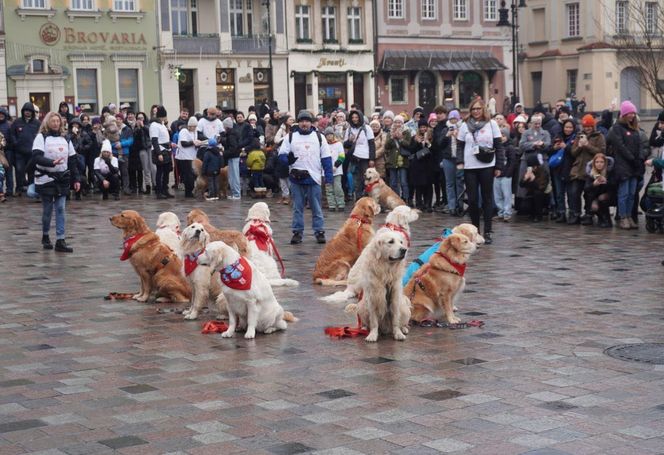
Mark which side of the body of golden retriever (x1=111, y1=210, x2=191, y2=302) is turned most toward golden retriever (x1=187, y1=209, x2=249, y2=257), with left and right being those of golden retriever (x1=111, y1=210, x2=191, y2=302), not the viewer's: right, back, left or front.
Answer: back

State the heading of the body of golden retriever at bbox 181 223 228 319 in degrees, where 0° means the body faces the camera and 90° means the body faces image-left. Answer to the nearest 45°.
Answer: approximately 45°

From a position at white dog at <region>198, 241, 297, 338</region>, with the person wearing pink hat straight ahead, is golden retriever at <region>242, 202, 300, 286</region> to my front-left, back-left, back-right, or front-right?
front-left

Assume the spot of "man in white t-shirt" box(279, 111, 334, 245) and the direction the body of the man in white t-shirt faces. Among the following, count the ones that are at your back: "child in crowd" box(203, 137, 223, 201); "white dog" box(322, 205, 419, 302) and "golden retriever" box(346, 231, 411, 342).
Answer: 1

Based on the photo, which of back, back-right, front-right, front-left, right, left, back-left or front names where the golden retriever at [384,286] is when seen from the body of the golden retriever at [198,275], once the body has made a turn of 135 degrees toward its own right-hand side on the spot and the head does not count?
back-right

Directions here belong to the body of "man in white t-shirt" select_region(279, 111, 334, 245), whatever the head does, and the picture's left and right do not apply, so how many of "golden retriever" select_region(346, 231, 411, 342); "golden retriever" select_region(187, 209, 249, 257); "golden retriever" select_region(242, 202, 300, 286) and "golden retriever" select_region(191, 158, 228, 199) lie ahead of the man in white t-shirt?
3

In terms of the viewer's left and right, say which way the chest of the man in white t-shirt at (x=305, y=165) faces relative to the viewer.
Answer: facing the viewer

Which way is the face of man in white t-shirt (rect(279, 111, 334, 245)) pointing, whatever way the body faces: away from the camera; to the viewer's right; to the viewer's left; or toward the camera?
toward the camera

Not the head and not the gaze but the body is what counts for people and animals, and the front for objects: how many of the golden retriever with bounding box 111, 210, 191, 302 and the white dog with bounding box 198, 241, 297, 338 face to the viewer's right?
0

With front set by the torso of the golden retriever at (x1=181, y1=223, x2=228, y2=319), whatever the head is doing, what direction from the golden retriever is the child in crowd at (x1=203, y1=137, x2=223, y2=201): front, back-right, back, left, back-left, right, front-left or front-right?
back-right

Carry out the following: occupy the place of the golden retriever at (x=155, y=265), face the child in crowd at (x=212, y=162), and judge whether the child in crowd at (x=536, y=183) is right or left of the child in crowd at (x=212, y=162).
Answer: right

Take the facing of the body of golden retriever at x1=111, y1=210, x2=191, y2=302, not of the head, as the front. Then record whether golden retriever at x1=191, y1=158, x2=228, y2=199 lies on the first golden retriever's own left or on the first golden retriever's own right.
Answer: on the first golden retriever's own right

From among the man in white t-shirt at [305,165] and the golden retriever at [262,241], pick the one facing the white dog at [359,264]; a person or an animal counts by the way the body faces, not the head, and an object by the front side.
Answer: the man in white t-shirt

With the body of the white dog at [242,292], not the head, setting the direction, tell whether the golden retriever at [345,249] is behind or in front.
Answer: behind
